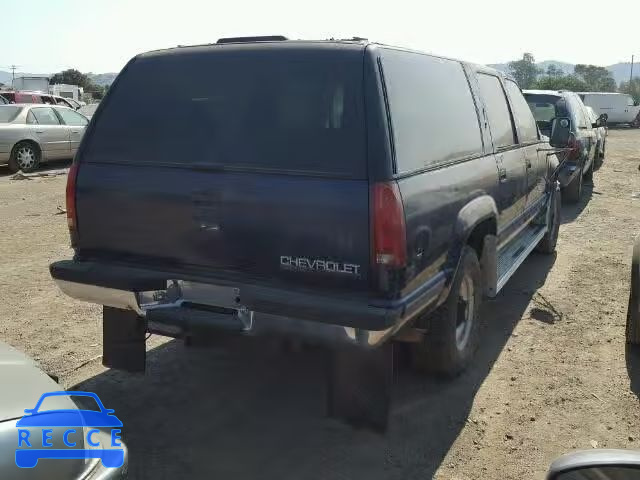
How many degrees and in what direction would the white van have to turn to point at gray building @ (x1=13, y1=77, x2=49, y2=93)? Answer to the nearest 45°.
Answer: approximately 180°

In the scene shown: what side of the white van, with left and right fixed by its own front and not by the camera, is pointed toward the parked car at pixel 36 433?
right

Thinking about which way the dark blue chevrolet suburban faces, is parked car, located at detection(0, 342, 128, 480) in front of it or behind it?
behind

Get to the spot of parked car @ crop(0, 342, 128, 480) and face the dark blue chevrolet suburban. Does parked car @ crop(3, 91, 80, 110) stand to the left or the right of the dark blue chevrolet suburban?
left

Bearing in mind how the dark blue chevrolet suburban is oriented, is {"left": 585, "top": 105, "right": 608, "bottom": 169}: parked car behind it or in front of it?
in front

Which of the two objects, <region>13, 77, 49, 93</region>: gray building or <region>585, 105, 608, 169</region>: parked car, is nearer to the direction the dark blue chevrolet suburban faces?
the parked car

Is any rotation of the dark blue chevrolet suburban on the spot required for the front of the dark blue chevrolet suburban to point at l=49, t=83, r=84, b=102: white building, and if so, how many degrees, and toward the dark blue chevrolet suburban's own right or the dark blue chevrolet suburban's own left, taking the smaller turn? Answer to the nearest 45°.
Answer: approximately 45° to the dark blue chevrolet suburban's own left

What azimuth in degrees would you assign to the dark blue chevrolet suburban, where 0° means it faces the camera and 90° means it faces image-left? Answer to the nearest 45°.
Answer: approximately 225°

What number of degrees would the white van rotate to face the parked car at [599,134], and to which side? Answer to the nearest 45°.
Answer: approximately 90° to its right

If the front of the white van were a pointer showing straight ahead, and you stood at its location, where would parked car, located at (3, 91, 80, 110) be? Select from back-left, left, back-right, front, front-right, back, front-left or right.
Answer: back-right

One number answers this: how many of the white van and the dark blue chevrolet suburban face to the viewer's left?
0

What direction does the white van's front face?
to the viewer's right
